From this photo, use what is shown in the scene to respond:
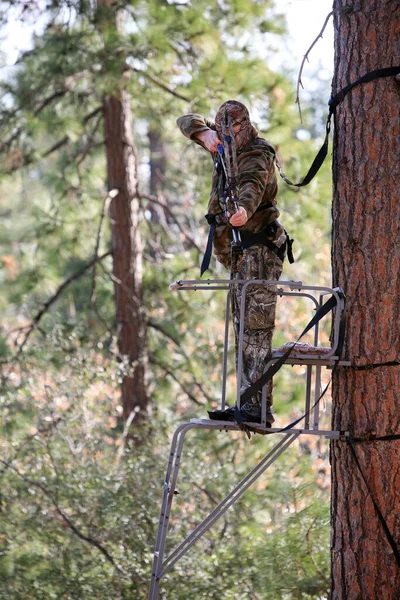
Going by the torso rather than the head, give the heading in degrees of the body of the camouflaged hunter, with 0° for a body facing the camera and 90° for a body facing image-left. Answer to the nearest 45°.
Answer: approximately 45°
